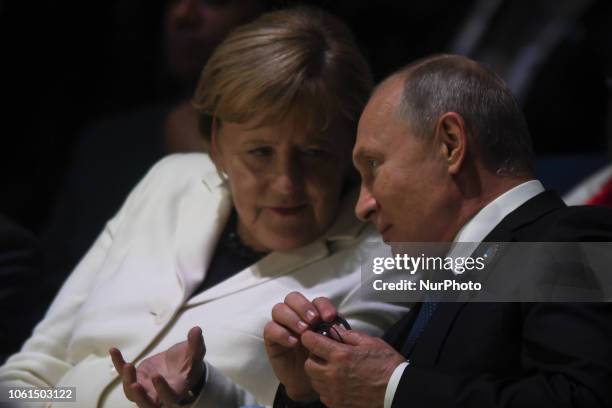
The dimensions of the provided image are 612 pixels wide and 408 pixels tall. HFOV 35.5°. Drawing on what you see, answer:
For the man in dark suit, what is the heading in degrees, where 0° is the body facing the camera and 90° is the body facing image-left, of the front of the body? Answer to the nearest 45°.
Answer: approximately 90°

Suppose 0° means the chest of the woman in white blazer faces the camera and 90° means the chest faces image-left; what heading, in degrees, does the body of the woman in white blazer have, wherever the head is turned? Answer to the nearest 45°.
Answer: approximately 0°

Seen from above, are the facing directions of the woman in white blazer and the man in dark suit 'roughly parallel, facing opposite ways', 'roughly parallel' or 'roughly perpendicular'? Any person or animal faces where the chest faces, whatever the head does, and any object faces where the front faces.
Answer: roughly perpendicular

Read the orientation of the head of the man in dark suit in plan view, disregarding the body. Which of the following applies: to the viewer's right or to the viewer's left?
to the viewer's left

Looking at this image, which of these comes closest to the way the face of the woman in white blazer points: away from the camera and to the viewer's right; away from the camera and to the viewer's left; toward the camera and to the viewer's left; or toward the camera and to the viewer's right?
toward the camera and to the viewer's right

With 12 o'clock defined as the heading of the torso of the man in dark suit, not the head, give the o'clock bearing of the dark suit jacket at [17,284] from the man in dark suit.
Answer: The dark suit jacket is roughly at 1 o'clock from the man in dark suit.
